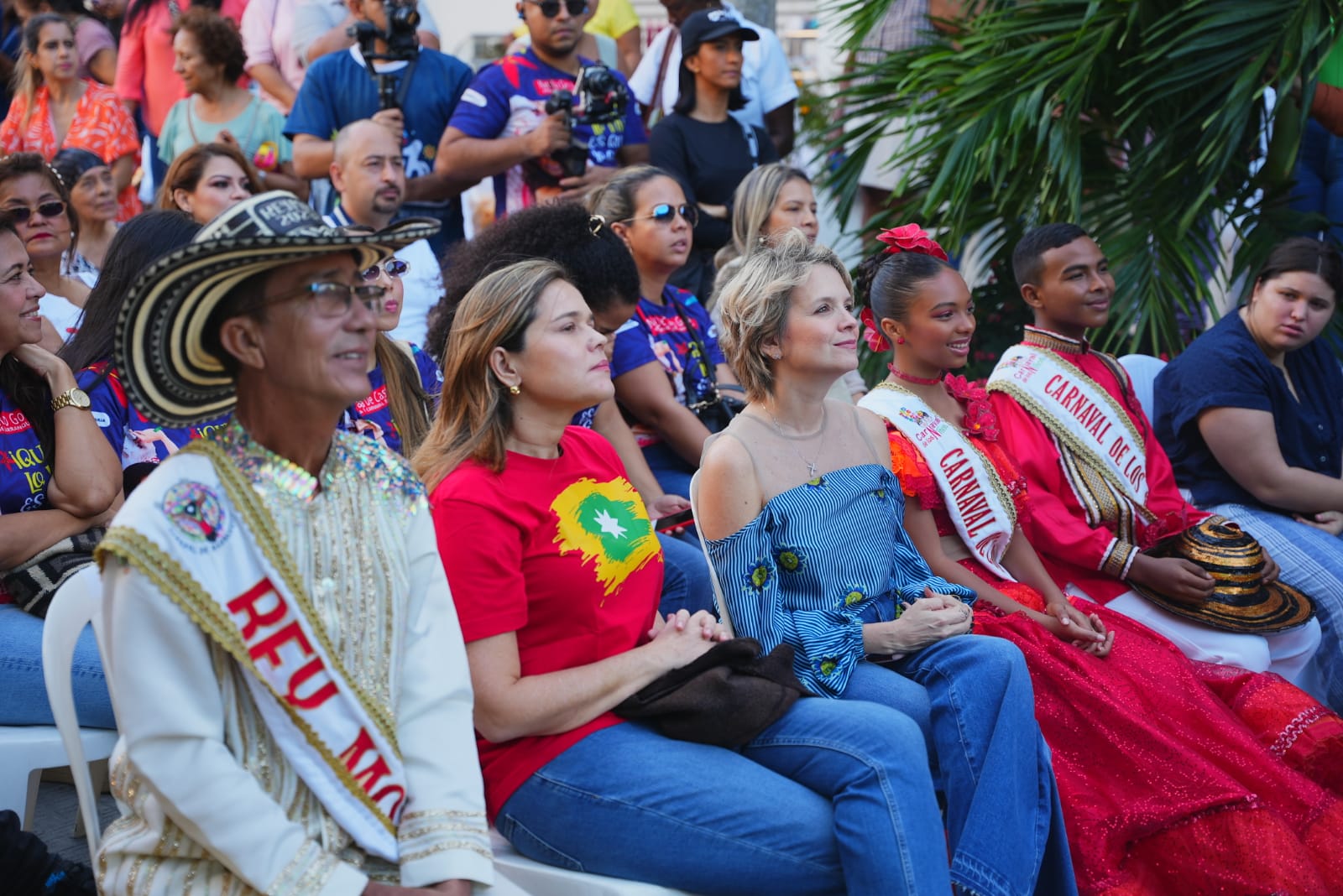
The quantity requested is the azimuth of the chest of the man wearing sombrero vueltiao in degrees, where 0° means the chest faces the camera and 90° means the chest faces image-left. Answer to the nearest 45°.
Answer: approximately 315°

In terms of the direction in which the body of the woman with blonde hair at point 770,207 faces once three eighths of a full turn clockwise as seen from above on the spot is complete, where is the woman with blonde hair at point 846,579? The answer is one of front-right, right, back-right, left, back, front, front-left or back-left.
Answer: left

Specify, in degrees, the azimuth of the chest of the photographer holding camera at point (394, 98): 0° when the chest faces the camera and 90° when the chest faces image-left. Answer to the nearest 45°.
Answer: approximately 0°

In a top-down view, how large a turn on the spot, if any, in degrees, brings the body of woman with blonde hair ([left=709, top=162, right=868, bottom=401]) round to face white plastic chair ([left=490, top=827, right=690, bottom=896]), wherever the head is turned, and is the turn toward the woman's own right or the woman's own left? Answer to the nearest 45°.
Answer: approximately 45° to the woman's own right

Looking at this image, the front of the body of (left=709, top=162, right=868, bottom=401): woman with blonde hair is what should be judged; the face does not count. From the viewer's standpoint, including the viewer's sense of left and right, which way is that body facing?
facing the viewer and to the right of the viewer

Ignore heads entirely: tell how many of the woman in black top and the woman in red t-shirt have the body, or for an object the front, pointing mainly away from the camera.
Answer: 0

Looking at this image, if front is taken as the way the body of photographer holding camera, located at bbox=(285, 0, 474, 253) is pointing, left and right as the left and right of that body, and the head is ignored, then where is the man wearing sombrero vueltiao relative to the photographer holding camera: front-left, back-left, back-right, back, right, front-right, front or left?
front

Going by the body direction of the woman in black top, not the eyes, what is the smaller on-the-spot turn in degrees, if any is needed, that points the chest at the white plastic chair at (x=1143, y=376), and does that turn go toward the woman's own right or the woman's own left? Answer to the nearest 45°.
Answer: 0° — they already face it

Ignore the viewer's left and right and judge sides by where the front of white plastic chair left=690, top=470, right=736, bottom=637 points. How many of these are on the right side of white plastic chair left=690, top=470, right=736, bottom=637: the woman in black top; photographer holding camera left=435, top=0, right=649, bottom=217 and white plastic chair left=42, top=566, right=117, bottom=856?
1

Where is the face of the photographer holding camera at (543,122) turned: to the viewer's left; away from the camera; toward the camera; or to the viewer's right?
toward the camera

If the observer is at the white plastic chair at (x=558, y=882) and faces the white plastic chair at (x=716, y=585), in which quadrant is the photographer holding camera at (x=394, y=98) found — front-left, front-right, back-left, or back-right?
front-left

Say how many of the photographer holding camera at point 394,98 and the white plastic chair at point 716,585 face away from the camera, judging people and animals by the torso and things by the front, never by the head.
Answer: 0

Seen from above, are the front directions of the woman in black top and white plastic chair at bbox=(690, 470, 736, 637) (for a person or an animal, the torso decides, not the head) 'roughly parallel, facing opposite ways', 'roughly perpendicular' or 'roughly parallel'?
roughly parallel

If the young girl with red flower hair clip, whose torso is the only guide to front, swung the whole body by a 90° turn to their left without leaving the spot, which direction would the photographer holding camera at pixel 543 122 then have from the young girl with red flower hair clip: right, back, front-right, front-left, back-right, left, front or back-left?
left

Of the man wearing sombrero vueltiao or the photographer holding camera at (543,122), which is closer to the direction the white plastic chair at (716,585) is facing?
the man wearing sombrero vueltiao

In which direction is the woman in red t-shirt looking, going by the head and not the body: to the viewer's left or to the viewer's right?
to the viewer's right
